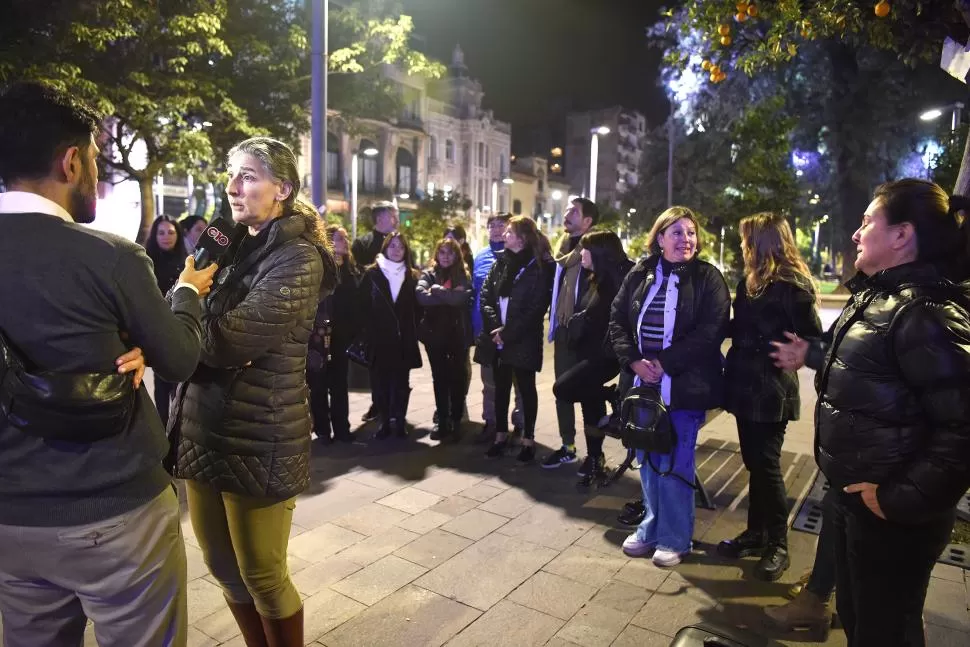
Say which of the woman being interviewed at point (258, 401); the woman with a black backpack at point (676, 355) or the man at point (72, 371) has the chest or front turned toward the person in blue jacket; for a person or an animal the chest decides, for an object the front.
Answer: the man

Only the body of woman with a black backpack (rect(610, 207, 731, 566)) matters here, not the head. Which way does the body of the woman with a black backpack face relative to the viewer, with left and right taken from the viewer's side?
facing the viewer and to the left of the viewer

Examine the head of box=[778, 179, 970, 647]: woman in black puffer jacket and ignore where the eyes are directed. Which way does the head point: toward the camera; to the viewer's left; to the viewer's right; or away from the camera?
to the viewer's left

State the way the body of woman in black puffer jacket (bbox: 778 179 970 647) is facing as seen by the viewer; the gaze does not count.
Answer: to the viewer's left

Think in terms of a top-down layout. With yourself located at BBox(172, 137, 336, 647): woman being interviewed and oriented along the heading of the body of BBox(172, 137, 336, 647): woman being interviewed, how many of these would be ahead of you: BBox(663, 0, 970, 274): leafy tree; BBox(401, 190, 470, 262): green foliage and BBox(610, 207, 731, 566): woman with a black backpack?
0

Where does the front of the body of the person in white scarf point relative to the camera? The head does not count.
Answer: toward the camera

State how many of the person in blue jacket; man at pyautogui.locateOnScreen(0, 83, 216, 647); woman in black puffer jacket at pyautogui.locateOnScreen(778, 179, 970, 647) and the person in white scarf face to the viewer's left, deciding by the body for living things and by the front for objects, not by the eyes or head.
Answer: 1

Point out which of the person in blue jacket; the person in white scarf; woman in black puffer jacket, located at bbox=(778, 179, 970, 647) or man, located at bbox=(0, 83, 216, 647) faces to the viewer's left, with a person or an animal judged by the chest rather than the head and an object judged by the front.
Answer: the woman in black puffer jacket

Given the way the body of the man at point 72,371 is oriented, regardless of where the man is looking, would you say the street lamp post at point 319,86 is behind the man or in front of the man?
in front

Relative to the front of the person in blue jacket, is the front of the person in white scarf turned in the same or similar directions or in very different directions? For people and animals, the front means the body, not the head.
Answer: same or similar directions

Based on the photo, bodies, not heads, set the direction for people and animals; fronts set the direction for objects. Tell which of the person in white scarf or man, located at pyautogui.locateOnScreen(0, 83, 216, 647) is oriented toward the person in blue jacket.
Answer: the man

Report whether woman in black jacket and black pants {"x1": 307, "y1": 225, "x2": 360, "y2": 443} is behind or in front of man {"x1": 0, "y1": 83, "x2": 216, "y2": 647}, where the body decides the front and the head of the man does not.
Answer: in front

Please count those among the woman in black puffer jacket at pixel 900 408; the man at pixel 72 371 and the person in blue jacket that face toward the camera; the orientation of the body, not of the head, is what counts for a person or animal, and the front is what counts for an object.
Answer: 1

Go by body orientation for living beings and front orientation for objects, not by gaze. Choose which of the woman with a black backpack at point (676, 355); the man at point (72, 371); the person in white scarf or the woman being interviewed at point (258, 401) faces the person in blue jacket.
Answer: the man

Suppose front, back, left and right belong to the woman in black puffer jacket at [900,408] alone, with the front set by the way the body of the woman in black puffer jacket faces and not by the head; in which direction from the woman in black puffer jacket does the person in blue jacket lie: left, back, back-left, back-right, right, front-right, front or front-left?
front-right

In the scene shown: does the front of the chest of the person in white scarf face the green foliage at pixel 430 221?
no

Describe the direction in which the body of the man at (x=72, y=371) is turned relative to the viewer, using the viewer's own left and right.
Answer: facing away from the viewer and to the right of the viewer

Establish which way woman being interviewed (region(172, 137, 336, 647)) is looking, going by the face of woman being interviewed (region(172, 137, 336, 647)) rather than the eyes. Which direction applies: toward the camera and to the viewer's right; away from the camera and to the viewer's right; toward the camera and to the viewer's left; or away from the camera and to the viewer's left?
toward the camera and to the viewer's left

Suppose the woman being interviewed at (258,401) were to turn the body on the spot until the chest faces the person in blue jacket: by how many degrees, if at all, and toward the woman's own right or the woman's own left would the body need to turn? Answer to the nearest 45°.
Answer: approximately 180°

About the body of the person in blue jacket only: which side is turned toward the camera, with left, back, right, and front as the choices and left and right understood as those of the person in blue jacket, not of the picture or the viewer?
front

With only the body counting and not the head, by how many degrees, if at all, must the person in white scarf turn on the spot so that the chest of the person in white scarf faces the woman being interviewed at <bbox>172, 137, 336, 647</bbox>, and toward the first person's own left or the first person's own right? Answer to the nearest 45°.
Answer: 0° — they already face them

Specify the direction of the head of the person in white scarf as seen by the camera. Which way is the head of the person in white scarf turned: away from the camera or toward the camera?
toward the camera
